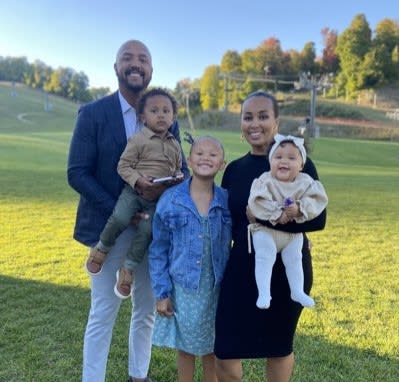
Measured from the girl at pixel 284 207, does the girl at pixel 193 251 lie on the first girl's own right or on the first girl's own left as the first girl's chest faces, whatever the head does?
on the first girl's own right

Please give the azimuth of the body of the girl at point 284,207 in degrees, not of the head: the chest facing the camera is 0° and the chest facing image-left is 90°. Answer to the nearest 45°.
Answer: approximately 0°

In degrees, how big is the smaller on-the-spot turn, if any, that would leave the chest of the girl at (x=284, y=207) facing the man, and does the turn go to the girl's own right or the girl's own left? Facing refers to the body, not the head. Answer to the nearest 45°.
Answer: approximately 90° to the girl's own right

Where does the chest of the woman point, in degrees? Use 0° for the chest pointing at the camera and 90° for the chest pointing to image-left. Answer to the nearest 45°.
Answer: approximately 0°

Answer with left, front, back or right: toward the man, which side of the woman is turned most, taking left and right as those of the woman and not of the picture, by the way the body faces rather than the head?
right
